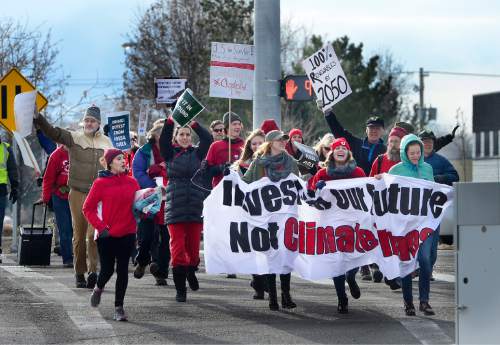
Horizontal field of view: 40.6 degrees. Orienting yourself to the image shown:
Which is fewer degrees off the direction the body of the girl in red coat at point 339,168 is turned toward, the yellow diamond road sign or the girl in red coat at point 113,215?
the girl in red coat

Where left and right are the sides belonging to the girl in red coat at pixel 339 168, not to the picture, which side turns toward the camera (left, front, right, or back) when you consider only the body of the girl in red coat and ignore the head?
front

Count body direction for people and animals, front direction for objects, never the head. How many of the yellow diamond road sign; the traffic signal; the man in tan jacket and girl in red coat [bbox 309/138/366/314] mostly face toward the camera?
4

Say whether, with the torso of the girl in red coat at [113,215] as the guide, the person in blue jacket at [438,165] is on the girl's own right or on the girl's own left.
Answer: on the girl's own left

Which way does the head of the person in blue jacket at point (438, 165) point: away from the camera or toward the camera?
toward the camera

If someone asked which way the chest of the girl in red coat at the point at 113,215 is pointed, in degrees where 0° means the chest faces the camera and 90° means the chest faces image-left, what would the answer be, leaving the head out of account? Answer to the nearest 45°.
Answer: approximately 315°

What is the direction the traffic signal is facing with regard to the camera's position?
facing the viewer

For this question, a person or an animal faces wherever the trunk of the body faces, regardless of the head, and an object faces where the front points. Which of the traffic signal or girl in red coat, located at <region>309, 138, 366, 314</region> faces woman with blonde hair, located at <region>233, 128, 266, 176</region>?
the traffic signal

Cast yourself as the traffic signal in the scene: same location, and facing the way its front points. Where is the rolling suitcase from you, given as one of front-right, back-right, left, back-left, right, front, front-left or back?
right

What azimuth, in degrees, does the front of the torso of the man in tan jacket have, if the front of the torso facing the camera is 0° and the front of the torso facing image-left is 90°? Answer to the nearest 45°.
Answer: approximately 0°

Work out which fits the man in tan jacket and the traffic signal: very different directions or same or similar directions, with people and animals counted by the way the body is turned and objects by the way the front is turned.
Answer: same or similar directions

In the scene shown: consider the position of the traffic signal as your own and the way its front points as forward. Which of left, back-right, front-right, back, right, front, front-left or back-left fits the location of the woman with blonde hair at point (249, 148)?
front

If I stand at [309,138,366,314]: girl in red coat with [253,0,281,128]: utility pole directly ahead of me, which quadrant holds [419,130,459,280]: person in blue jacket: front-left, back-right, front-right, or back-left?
front-right

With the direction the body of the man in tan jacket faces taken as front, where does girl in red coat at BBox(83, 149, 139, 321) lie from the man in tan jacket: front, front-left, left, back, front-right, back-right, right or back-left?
front

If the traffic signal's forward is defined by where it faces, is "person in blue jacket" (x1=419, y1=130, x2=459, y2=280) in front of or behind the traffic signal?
in front

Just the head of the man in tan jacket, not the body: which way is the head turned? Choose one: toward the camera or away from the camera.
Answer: toward the camera
